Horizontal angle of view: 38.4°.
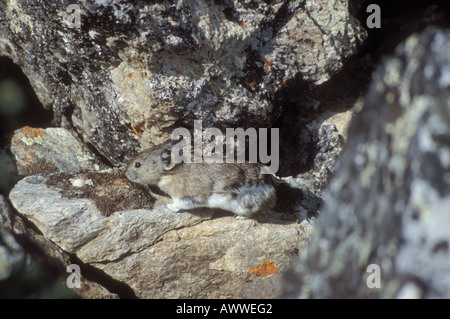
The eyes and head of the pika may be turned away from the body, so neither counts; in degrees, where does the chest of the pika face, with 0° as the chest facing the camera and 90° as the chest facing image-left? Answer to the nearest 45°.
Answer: approximately 90°

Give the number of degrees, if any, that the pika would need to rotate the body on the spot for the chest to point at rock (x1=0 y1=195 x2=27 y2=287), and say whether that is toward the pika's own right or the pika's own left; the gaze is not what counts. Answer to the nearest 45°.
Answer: approximately 45° to the pika's own left

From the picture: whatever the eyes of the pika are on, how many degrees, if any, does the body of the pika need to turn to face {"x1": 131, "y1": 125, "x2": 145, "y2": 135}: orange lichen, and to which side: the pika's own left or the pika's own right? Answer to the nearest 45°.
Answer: approximately 45° to the pika's own right

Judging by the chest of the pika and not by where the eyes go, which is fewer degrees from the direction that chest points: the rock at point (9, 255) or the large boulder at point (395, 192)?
the rock
